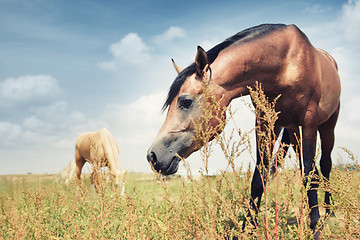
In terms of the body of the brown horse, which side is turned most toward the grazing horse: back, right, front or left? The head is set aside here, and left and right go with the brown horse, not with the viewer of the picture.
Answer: right

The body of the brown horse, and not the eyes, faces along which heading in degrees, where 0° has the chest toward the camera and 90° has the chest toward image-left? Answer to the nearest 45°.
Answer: approximately 45°
